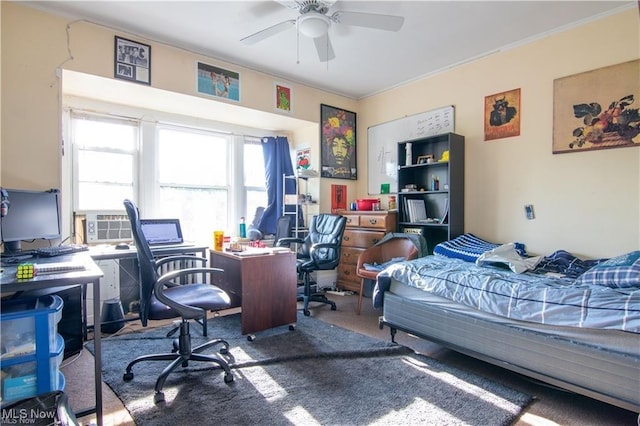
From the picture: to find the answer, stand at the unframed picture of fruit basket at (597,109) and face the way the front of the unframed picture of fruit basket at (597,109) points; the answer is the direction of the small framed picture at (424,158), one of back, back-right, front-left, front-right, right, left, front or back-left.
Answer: front-right

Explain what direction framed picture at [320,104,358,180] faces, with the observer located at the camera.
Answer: facing the viewer and to the right of the viewer

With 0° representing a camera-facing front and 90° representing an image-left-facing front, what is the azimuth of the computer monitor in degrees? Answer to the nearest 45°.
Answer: approximately 315°

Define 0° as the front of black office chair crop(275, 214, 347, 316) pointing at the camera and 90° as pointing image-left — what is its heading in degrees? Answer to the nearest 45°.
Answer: approximately 45°

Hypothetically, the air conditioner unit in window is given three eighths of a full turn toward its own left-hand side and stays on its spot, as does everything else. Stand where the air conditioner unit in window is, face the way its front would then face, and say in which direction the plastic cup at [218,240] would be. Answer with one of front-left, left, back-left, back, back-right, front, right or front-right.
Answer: right

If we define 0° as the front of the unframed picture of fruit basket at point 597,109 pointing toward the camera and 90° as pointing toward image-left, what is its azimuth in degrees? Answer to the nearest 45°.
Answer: approximately 45°

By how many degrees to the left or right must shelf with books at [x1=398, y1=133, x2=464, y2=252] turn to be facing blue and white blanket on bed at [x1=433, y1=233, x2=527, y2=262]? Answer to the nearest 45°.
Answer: approximately 90° to its left

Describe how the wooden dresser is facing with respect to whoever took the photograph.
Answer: facing the viewer and to the left of the viewer

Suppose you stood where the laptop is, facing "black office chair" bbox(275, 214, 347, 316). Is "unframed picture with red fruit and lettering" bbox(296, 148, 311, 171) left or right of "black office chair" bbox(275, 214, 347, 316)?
left

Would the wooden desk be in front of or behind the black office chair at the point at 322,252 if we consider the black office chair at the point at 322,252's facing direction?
in front

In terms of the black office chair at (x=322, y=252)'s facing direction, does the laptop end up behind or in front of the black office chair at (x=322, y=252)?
in front

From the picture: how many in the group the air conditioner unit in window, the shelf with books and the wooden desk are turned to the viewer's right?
0

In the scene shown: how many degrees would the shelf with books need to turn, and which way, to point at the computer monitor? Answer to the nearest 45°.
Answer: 0° — it already faces it
